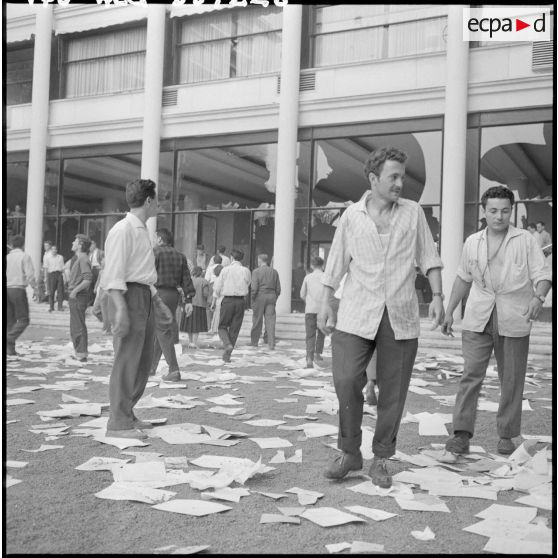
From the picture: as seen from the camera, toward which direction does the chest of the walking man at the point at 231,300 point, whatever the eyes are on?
away from the camera

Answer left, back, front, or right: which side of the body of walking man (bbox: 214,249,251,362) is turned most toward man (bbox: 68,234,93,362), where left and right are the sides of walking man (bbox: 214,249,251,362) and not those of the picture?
left

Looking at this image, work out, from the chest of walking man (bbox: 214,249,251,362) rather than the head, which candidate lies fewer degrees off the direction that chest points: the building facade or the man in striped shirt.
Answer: the building facade
